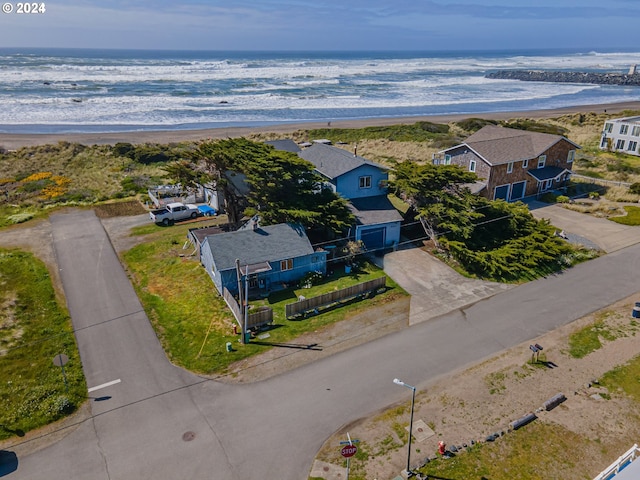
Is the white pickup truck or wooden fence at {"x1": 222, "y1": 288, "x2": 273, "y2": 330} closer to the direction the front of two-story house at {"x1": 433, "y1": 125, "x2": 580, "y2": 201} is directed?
the wooden fence

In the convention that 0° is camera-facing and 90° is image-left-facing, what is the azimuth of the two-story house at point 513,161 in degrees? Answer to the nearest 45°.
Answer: approximately 315°

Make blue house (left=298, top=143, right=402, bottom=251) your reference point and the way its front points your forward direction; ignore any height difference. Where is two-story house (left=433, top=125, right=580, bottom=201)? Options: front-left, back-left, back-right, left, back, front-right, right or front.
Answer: left

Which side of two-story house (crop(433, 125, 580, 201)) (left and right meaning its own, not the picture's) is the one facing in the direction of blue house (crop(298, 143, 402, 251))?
right

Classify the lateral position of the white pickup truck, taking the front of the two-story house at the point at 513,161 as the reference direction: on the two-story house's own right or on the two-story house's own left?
on the two-story house's own right

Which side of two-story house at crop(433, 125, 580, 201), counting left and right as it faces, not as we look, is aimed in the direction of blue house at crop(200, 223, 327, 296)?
right

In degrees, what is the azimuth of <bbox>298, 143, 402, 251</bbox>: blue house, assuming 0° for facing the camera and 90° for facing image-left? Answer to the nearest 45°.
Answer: approximately 315°

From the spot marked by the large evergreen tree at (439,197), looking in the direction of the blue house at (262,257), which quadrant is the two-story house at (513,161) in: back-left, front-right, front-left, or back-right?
back-right
